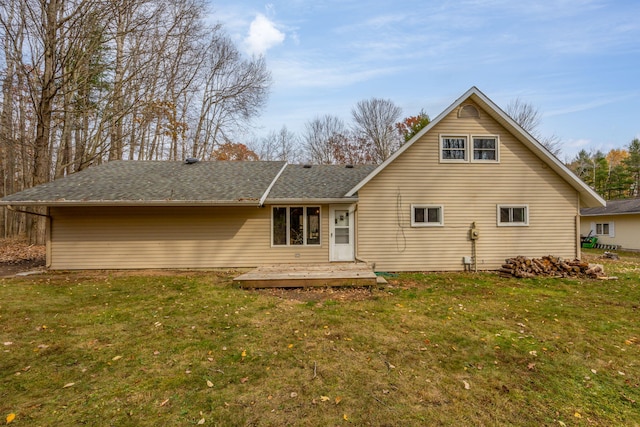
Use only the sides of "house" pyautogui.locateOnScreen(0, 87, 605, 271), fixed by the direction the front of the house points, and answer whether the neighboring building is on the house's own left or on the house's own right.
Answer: on the house's own left

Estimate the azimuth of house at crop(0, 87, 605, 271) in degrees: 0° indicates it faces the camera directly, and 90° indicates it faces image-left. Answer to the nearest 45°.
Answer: approximately 0°

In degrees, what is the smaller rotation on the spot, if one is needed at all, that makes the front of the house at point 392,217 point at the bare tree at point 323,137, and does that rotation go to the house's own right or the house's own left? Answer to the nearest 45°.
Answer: approximately 180°

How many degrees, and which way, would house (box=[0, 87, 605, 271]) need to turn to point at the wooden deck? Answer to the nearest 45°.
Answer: approximately 45° to its right

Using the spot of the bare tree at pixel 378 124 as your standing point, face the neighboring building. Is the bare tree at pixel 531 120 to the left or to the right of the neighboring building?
left

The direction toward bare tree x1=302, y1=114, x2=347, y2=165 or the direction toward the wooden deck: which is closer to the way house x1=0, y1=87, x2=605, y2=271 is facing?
the wooden deck

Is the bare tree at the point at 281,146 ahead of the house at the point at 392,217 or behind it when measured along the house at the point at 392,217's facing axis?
behind

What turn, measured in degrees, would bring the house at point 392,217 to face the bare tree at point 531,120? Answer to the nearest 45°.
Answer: approximately 135° to its left
